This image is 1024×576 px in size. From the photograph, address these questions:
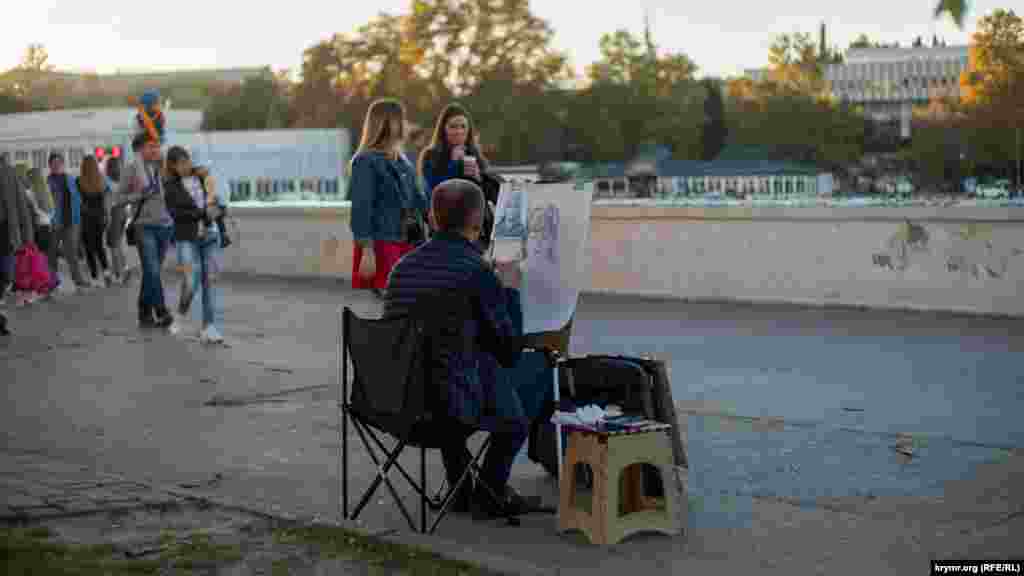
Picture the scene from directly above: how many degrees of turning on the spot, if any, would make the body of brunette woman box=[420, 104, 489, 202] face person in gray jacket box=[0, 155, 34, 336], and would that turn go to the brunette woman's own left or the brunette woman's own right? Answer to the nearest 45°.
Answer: approximately 135° to the brunette woman's own right

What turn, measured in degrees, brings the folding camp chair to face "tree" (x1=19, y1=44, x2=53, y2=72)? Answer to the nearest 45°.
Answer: approximately 45° to its left

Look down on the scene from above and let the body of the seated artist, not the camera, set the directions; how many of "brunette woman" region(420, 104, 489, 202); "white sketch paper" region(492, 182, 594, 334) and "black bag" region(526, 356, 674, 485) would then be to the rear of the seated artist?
0

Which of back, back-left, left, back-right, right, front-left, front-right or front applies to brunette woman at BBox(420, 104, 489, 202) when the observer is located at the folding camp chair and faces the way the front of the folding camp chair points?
front-left

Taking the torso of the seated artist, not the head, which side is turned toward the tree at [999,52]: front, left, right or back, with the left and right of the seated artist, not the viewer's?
front

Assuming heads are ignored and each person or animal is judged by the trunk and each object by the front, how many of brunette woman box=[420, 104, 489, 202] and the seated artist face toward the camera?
1

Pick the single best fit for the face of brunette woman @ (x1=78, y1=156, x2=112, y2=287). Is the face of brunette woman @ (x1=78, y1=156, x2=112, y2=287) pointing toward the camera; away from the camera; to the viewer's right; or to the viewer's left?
away from the camera

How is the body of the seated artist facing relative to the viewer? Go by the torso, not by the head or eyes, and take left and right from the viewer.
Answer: facing away from the viewer and to the right of the viewer

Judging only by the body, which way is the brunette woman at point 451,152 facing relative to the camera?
toward the camera

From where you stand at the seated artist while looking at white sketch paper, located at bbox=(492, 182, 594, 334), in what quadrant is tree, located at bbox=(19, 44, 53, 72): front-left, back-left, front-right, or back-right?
front-left

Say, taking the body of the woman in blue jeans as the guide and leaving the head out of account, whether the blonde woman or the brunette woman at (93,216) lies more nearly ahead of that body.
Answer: the blonde woman

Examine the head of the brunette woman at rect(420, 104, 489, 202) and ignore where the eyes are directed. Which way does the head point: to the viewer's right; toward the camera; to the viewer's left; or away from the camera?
toward the camera

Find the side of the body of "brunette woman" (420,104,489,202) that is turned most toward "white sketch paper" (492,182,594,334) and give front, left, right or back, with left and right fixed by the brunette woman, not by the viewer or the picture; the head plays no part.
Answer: front

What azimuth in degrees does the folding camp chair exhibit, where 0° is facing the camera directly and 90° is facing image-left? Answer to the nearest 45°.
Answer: approximately 225°

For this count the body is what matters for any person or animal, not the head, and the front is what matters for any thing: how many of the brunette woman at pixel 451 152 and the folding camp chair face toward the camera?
1

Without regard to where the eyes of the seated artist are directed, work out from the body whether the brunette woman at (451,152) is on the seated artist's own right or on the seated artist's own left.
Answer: on the seated artist's own left

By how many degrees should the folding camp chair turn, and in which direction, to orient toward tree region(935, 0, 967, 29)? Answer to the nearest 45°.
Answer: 0° — it already faces it
